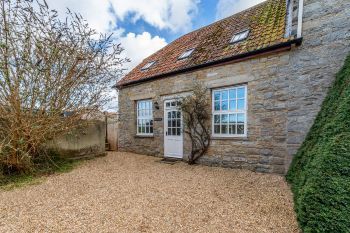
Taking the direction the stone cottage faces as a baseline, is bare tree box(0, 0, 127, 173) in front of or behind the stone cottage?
in front

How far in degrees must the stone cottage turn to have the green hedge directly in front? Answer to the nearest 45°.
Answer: approximately 45° to its left

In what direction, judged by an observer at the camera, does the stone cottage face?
facing the viewer and to the left of the viewer

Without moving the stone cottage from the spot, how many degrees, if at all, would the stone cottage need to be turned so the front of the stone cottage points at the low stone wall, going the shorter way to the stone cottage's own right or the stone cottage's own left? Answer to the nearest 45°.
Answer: approximately 45° to the stone cottage's own right
